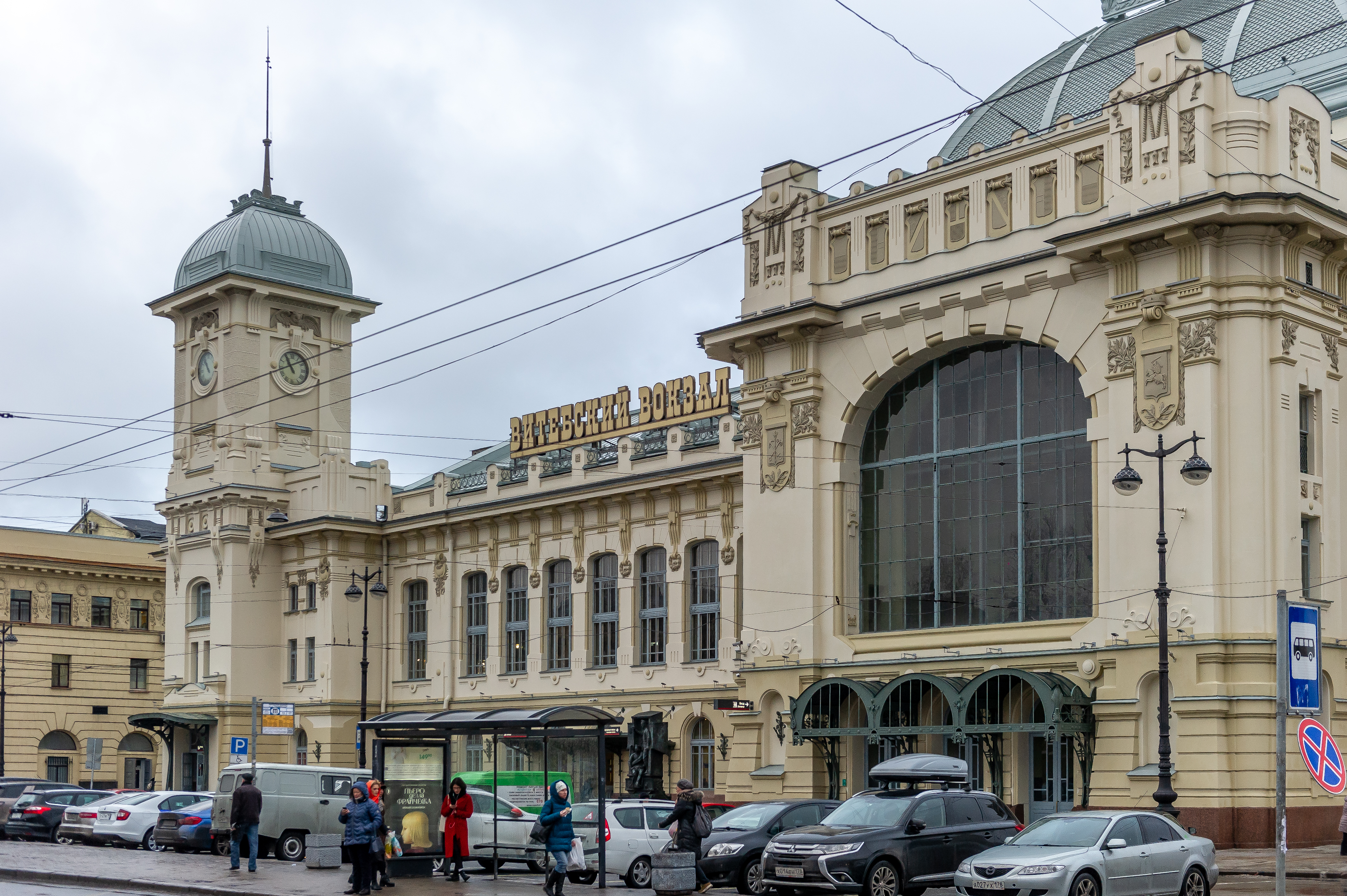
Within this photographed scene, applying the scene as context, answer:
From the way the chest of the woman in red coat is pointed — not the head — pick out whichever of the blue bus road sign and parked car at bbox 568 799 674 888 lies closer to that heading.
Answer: the blue bus road sign

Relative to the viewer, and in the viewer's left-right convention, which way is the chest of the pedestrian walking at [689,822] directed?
facing to the left of the viewer

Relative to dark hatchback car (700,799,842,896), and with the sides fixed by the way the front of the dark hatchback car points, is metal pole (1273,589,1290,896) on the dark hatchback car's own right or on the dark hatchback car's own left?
on the dark hatchback car's own left

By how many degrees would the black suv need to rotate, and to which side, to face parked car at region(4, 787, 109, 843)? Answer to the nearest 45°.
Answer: approximately 90° to its right

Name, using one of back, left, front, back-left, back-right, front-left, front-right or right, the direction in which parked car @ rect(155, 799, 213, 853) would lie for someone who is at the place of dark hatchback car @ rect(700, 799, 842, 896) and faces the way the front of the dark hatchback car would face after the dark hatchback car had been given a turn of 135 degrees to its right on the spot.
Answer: front-left

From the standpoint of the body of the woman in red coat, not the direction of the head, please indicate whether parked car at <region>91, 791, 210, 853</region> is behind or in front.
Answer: behind

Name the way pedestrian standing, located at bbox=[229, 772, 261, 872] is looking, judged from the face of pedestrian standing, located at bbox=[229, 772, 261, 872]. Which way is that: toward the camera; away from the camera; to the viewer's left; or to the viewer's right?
away from the camera

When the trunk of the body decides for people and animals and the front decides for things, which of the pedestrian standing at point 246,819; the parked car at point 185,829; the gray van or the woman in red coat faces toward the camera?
the woman in red coat

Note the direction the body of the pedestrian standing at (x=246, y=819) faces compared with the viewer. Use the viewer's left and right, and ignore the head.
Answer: facing away from the viewer

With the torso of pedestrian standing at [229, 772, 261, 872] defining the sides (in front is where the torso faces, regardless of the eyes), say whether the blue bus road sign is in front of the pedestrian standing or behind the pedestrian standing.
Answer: behind
